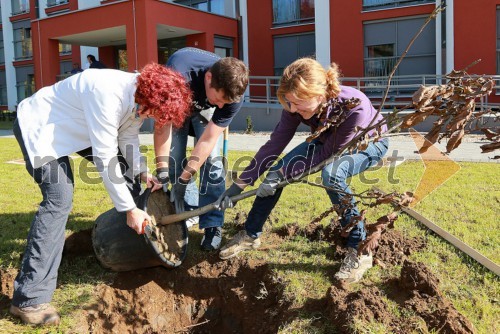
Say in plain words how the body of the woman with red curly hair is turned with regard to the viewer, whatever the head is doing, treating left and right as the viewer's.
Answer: facing to the right of the viewer

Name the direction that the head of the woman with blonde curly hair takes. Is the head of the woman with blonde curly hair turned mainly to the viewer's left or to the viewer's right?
to the viewer's left

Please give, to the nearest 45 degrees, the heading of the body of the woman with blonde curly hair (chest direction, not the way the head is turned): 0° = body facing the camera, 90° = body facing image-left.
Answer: approximately 45°

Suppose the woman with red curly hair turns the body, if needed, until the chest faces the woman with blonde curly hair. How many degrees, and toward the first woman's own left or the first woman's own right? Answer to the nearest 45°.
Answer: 0° — they already face them

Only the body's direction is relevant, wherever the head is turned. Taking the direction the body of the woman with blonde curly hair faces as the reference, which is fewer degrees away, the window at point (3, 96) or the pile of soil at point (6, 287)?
the pile of soil

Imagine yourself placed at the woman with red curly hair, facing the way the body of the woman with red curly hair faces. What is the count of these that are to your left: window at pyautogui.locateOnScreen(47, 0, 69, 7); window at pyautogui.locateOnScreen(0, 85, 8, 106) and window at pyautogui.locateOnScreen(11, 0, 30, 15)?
3

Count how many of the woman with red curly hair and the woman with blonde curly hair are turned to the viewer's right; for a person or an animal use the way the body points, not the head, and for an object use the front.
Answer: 1

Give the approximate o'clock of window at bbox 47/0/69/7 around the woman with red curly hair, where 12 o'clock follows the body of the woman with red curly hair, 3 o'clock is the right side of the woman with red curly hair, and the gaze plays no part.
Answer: The window is roughly at 9 o'clock from the woman with red curly hair.

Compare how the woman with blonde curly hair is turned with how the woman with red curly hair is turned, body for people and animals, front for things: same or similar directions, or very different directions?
very different directions

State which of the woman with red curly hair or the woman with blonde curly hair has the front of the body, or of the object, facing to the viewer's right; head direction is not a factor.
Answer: the woman with red curly hair
